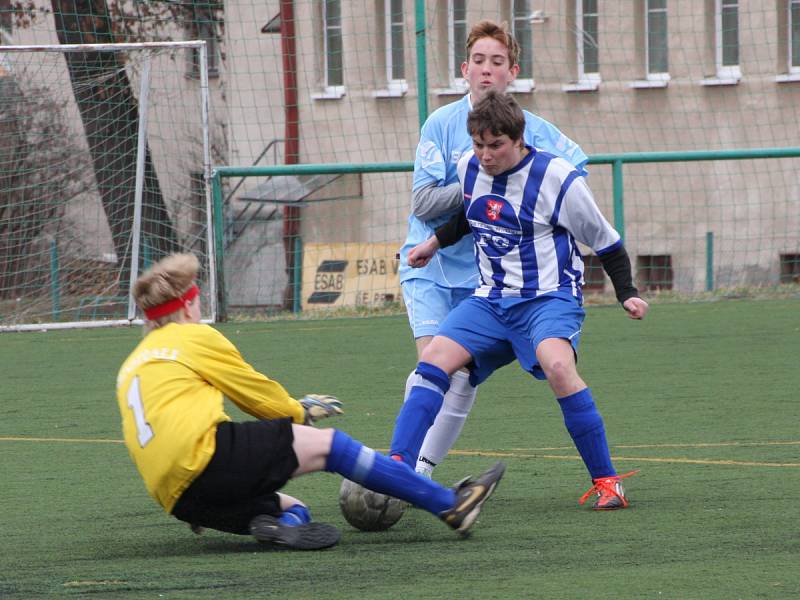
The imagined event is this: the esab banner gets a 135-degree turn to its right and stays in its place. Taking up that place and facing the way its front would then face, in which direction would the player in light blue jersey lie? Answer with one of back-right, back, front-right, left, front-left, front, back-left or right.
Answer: back-left

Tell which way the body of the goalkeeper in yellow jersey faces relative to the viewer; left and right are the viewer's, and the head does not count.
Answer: facing away from the viewer and to the right of the viewer

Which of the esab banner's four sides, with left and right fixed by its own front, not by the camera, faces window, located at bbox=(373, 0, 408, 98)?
back

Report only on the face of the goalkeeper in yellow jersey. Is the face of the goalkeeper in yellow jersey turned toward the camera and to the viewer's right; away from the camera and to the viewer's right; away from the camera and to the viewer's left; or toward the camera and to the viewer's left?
away from the camera and to the viewer's right

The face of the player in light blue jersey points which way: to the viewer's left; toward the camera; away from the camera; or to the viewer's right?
toward the camera

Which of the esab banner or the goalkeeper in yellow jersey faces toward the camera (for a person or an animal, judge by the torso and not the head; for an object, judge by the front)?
the esab banner

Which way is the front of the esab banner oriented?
toward the camera

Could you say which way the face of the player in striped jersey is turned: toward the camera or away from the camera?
toward the camera

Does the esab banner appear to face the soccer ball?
yes

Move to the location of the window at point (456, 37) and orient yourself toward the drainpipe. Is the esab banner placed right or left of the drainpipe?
left

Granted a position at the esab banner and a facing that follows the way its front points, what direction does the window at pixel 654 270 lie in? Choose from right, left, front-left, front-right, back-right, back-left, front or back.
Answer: back-left

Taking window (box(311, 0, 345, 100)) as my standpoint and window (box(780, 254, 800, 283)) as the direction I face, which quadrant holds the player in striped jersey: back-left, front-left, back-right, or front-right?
front-right

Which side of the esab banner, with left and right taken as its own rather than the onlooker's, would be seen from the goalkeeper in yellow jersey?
front

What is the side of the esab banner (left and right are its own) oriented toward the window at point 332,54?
back

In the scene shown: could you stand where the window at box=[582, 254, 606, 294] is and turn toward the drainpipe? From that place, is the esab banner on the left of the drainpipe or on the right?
left

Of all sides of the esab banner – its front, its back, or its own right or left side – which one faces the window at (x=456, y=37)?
back

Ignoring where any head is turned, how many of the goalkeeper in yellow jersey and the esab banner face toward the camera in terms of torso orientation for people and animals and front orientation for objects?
1

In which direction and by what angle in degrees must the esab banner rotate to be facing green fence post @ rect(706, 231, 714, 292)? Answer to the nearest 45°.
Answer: approximately 135° to its left

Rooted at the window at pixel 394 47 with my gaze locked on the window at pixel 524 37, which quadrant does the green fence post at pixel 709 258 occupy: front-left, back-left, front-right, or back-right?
front-right

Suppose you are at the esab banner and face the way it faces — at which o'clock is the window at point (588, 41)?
The window is roughly at 7 o'clock from the esab banner.
